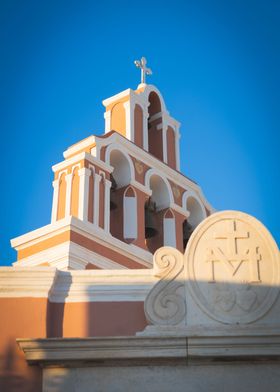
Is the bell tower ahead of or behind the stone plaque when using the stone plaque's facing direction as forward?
behind

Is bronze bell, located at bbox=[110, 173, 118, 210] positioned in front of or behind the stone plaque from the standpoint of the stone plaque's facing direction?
behind

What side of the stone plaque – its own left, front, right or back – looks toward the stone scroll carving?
right

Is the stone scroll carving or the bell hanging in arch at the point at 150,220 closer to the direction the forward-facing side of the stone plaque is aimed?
the stone scroll carving

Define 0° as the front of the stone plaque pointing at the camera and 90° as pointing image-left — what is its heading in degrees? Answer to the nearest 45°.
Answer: approximately 0°

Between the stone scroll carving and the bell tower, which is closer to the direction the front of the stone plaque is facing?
the stone scroll carving

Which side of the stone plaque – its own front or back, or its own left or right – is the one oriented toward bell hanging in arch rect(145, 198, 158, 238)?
back
